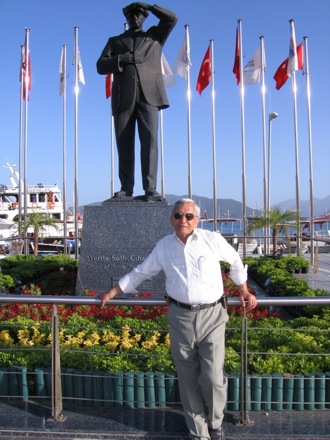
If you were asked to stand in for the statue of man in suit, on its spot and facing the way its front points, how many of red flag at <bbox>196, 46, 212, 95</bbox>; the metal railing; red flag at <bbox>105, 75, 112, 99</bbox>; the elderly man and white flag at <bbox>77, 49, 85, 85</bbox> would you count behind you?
3

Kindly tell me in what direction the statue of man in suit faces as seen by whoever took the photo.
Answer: facing the viewer

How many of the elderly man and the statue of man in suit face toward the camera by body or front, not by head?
2

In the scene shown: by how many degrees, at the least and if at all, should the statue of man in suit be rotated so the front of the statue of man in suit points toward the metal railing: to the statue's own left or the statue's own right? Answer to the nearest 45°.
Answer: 0° — it already faces it

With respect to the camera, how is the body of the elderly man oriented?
toward the camera

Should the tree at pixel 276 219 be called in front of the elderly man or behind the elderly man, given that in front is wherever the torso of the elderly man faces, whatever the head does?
behind

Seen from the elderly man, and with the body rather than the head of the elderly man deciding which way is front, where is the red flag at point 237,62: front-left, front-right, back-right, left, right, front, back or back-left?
back

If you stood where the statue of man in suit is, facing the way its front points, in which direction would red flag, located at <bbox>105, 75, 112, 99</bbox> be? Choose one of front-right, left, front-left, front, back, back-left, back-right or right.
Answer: back

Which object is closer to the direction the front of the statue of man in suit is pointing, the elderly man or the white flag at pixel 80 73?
the elderly man

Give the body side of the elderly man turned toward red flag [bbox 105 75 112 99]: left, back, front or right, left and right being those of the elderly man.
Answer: back

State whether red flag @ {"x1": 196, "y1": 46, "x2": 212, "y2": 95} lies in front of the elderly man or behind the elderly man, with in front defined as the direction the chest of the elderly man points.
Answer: behind
